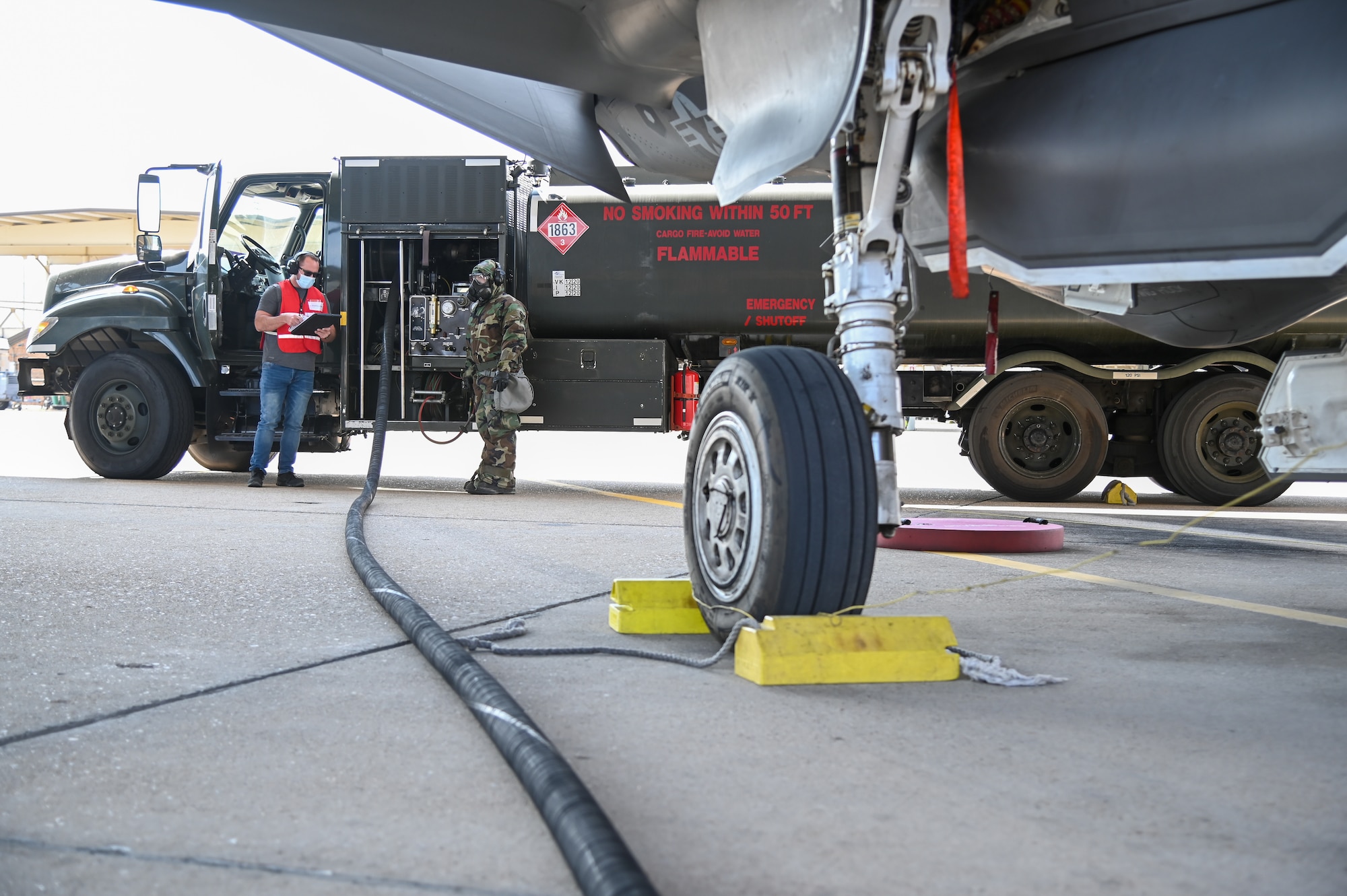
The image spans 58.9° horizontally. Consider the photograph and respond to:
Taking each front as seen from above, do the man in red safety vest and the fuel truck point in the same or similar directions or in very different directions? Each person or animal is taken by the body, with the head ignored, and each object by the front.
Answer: very different directions

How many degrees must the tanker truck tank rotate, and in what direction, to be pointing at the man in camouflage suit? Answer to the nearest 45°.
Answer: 0° — it already faces them

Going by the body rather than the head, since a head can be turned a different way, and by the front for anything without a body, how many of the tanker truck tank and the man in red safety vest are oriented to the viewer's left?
1

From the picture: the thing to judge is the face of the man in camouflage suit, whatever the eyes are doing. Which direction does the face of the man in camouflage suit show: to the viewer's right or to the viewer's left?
to the viewer's left

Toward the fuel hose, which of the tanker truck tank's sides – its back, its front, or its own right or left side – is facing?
left

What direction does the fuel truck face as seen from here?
to the viewer's left

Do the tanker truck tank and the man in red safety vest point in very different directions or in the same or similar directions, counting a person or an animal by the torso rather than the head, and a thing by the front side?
very different directions

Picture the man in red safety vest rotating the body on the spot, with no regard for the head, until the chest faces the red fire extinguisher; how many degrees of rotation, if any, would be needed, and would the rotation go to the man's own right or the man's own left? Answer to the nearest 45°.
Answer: approximately 45° to the man's own left

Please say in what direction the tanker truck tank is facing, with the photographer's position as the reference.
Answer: facing to the left of the viewer

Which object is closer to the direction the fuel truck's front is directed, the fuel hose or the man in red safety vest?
the man in red safety vest

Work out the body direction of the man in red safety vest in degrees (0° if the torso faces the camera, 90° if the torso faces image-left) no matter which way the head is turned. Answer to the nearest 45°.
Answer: approximately 315°

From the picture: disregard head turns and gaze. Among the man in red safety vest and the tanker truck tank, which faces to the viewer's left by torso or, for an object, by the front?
the tanker truck tank
